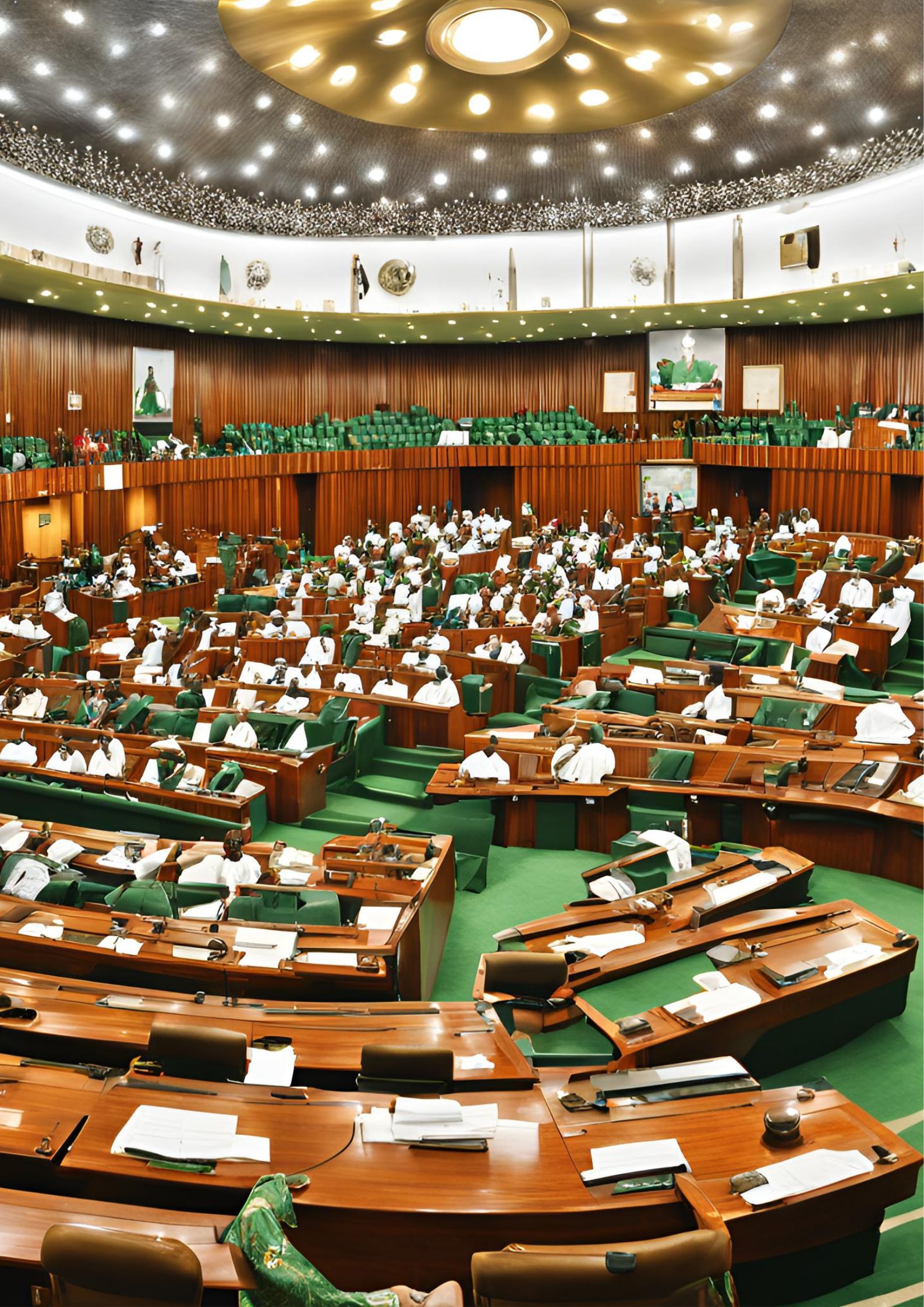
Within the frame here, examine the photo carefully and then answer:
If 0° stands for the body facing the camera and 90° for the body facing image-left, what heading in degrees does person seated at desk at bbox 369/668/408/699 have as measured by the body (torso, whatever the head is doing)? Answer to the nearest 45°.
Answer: approximately 0°

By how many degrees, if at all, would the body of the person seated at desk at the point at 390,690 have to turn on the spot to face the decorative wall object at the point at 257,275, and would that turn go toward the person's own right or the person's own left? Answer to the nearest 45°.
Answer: approximately 180°

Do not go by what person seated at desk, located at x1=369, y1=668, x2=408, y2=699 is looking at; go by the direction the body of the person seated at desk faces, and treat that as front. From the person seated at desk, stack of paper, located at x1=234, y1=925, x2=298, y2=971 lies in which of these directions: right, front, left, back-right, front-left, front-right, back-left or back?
front

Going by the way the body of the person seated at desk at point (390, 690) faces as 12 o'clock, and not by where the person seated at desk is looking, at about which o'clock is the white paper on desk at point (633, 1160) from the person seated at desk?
The white paper on desk is roughly at 12 o'clock from the person seated at desk.

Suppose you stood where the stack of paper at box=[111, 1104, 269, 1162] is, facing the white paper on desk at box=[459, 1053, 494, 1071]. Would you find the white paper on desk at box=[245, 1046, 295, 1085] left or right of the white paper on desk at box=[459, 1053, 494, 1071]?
left

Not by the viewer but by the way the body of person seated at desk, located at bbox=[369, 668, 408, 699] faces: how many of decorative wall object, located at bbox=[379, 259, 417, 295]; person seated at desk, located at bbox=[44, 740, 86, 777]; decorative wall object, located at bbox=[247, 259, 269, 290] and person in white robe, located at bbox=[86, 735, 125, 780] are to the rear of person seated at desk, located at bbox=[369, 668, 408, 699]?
2

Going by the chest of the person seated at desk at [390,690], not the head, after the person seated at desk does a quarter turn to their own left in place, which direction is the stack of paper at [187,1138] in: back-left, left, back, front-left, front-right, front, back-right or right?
right

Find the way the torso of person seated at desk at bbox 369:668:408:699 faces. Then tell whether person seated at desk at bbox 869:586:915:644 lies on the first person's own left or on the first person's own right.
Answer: on the first person's own left

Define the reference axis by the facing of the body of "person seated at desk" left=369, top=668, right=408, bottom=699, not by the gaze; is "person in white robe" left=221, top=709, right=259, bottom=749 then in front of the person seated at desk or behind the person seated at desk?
in front

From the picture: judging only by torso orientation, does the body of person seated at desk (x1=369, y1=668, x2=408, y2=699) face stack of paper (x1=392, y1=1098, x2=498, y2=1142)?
yes

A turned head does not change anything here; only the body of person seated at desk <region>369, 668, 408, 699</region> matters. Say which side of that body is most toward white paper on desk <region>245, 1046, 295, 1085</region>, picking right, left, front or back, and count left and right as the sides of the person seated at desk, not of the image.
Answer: front

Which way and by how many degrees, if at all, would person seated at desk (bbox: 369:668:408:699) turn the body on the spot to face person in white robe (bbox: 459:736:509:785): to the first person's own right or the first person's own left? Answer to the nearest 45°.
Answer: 0° — they already face them

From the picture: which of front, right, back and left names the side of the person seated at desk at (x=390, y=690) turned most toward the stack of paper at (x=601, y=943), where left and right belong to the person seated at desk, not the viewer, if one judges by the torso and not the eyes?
front

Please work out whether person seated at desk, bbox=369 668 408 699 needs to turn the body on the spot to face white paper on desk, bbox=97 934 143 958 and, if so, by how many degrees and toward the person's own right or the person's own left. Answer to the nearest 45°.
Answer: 0° — they already face it

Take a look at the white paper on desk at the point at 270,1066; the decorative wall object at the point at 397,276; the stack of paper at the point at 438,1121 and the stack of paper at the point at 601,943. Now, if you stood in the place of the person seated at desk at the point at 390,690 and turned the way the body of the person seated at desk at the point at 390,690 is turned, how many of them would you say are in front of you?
3
